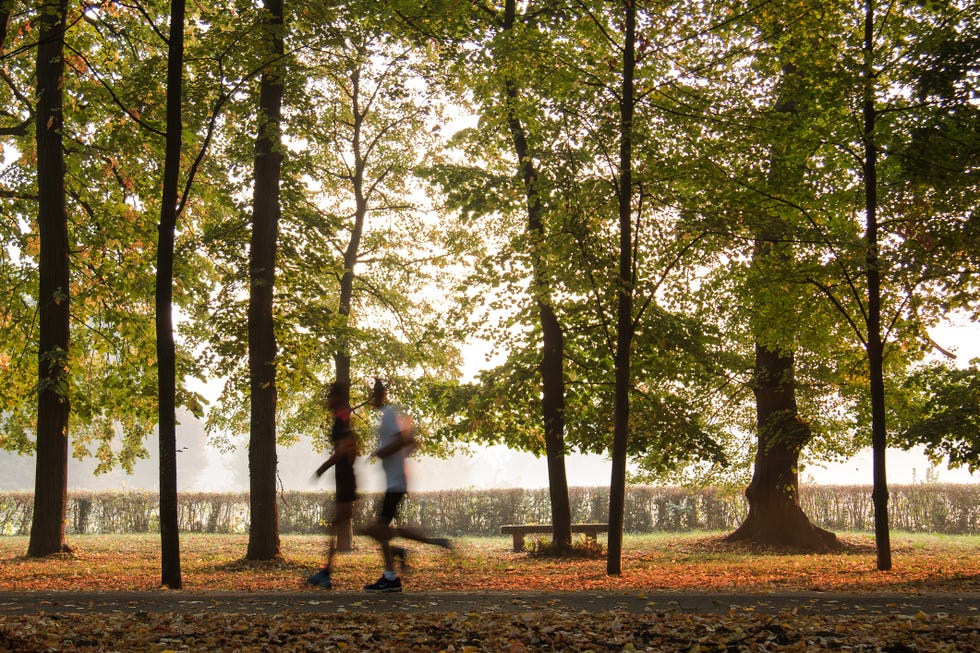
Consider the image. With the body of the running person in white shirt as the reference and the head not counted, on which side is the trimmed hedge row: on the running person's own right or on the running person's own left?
on the running person's own right

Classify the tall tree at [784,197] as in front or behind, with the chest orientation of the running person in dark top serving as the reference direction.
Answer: behind

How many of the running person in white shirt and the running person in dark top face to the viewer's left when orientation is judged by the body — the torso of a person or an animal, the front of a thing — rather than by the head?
2

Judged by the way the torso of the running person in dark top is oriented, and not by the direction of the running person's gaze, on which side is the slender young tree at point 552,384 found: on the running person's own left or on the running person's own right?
on the running person's own right

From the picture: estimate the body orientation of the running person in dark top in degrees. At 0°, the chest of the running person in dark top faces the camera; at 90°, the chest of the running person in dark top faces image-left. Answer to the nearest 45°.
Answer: approximately 90°

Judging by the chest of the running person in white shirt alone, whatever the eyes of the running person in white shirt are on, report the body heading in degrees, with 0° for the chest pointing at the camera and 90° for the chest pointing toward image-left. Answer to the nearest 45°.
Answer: approximately 90°
